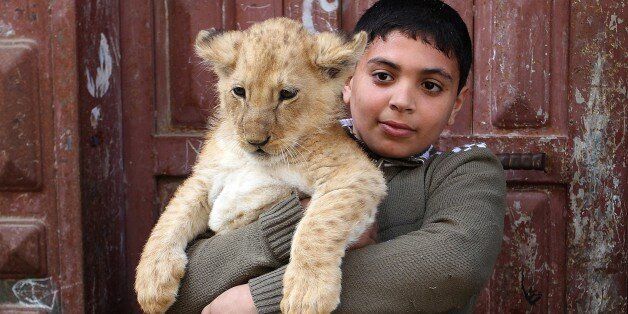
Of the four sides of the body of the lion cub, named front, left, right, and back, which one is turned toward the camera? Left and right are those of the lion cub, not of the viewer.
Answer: front

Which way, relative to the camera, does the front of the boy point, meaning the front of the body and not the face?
toward the camera

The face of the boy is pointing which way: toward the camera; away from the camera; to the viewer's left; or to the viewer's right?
toward the camera

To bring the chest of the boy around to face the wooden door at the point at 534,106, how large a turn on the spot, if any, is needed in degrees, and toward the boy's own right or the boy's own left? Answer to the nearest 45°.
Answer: approximately 135° to the boy's own left
